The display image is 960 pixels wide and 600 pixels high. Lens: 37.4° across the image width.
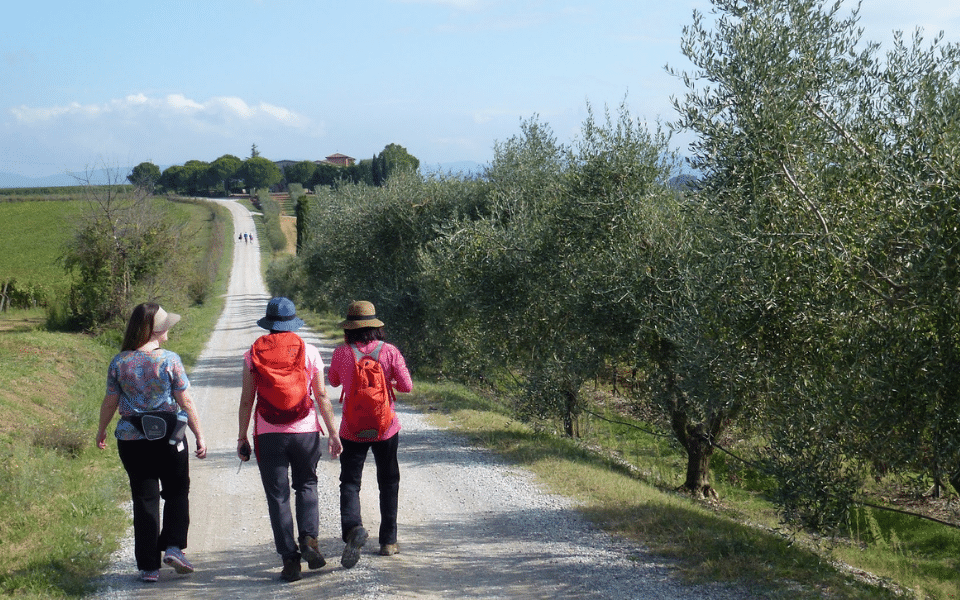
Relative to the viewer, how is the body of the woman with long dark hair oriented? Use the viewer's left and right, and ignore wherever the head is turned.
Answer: facing away from the viewer

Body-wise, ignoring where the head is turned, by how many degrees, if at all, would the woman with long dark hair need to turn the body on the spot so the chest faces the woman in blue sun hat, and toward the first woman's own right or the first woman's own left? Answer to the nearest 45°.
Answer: approximately 90° to the first woman's own right

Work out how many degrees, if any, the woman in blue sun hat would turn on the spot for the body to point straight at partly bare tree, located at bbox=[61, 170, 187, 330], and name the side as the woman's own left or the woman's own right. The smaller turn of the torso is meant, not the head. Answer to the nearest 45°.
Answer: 0° — they already face it

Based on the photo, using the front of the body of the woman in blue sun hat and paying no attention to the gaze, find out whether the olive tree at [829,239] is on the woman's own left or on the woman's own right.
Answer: on the woman's own right

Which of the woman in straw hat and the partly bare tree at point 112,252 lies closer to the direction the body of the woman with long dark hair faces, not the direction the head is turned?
the partly bare tree

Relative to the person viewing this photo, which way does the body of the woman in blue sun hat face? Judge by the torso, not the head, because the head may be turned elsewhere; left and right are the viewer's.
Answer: facing away from the viewer

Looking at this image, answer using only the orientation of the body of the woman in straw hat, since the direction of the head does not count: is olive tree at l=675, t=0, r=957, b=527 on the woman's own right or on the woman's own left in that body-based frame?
on the woman's own right

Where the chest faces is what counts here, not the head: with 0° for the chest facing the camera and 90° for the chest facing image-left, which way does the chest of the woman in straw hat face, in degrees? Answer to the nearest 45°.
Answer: approximately 180°

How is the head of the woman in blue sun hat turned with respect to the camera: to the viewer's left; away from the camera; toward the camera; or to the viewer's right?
away from the camera

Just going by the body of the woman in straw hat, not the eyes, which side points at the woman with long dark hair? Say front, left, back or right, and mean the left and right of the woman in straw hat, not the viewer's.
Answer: left

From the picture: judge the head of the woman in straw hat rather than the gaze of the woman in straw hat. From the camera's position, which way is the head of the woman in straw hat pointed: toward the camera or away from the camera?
away from the camera

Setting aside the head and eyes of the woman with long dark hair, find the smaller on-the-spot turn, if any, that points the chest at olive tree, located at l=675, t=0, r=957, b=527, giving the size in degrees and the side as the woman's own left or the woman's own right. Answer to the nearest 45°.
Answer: approximately 90° to the woman's own right
